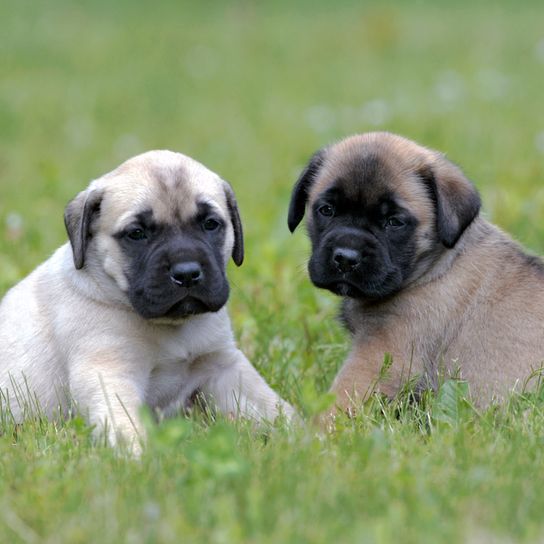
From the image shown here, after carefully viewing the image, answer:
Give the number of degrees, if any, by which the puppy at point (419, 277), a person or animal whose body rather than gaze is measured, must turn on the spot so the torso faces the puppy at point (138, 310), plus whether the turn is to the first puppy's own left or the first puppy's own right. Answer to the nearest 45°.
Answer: approximately 45° to the first puppy's own right

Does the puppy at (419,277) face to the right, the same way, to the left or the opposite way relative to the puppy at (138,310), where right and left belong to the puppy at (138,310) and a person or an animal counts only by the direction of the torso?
to the right

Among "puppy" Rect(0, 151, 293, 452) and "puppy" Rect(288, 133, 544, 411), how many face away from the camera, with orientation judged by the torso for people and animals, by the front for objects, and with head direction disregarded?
0

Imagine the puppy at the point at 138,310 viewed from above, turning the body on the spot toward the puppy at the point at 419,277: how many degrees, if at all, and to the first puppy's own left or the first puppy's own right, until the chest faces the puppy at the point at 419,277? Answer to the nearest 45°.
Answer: approximately 45° to the first puppy's own left

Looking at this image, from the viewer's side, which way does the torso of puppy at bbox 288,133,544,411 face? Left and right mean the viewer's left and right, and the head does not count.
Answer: facing the viewer and to the left of the viewer
